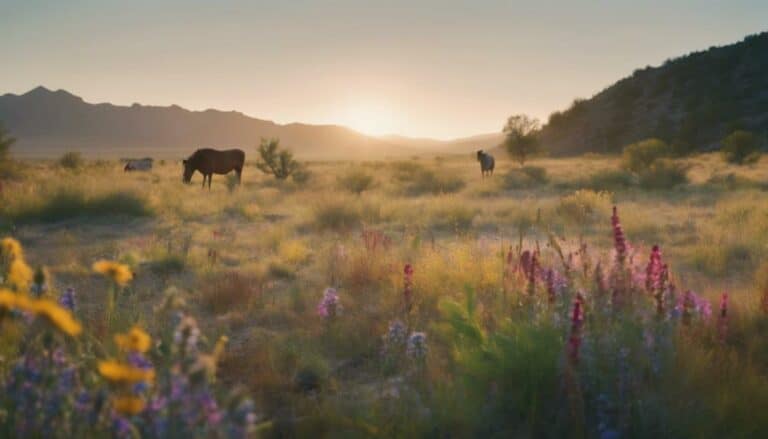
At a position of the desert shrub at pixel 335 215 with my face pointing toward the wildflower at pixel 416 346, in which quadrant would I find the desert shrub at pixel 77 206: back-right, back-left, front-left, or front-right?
back-right

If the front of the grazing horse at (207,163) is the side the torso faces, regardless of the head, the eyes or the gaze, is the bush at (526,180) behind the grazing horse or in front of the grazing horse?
behind

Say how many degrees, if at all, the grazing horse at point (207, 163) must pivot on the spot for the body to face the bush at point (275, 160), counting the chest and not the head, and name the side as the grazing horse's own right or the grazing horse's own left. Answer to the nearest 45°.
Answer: approximately 135° to the grazing horse's own right

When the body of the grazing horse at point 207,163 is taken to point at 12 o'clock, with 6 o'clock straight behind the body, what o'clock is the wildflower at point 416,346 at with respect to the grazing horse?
The wildflower is roughly at 9 o'clock from the grazing horse.

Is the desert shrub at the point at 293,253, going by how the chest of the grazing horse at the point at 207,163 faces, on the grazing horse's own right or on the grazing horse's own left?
on the grazing horse's own left

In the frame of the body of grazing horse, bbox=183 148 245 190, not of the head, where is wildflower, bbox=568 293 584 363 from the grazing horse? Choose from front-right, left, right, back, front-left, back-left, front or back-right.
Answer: left

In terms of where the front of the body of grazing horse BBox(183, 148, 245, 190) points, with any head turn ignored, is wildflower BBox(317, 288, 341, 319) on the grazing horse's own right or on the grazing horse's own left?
on the grazing horse's own left

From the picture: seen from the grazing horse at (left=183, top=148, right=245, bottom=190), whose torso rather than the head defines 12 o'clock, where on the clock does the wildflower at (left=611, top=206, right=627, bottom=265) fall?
The wildflower is roughly at 9 o'clock from the grazing horse.

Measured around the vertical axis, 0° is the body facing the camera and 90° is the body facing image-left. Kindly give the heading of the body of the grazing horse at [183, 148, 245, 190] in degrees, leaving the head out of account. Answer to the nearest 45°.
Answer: approximately 90°

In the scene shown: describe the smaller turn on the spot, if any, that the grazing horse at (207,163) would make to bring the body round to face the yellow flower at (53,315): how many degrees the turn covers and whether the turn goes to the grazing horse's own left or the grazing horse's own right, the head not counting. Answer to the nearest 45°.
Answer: approximately 90° to the grazing horse's own left

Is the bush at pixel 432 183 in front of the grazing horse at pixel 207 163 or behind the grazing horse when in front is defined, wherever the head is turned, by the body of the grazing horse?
behind

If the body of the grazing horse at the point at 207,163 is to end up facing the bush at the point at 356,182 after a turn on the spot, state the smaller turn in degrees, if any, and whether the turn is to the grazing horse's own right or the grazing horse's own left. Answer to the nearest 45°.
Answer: approximately 135° to the grazing horse's own left

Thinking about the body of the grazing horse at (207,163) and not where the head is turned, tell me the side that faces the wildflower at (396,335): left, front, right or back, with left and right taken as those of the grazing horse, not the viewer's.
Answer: left
